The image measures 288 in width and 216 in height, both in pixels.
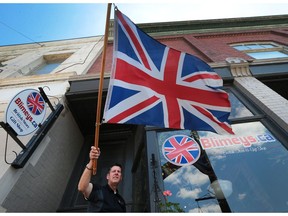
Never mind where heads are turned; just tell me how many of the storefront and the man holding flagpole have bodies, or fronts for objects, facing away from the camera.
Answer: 0

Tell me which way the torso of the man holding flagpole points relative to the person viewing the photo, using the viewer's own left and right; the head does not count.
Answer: facing the viewer and to the right of the viewer

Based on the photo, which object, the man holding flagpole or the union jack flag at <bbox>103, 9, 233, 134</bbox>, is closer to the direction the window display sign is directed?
the union jack flag

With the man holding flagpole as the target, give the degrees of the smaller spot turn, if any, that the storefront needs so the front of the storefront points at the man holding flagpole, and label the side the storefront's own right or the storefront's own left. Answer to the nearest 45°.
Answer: approximately 45° to the storefront's own right

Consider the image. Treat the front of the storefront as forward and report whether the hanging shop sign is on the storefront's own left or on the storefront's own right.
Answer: on the storefront's own right

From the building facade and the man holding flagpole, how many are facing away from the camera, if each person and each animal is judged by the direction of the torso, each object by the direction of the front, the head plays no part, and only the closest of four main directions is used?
0

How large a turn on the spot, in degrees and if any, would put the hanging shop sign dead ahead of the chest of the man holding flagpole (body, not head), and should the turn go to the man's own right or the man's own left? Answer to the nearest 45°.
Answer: approximately 135° to the man's own right

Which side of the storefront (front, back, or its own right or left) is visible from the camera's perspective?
front

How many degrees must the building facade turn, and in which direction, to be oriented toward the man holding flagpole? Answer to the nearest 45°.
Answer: approximately 45° to its right

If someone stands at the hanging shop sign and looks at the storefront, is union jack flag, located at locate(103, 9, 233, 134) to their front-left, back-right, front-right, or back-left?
front-right

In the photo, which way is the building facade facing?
toward the camera

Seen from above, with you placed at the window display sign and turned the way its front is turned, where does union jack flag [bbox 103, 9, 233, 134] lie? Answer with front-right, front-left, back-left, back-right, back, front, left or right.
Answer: front
